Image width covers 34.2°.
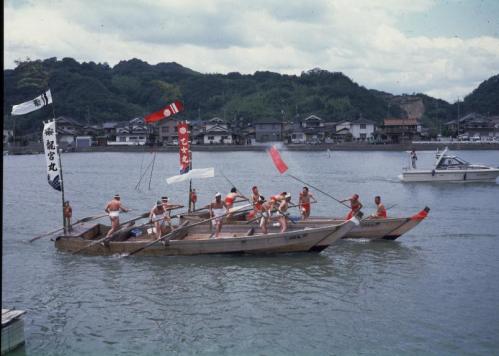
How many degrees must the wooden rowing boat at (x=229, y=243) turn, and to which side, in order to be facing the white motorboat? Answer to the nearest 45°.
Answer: approximately 45° to its left

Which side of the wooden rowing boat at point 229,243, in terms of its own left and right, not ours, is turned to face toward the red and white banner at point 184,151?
left

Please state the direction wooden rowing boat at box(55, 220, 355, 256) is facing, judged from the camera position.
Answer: facing to the right of the viewer
